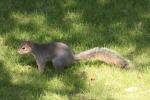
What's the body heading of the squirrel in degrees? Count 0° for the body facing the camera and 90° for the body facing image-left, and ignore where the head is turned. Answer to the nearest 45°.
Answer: approximately 90°
